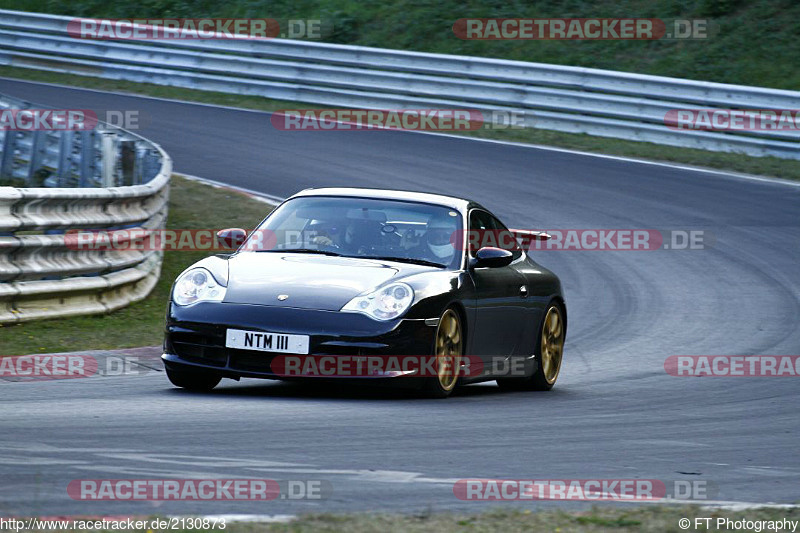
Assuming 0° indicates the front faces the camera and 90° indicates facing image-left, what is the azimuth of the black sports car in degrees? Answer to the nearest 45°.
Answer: approximately 45°

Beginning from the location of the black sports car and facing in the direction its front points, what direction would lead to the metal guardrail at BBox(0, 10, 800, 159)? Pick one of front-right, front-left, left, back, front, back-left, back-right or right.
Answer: back-right

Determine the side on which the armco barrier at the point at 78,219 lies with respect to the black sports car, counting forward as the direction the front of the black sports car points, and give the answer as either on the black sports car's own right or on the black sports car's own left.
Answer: on the black sports car's own right
